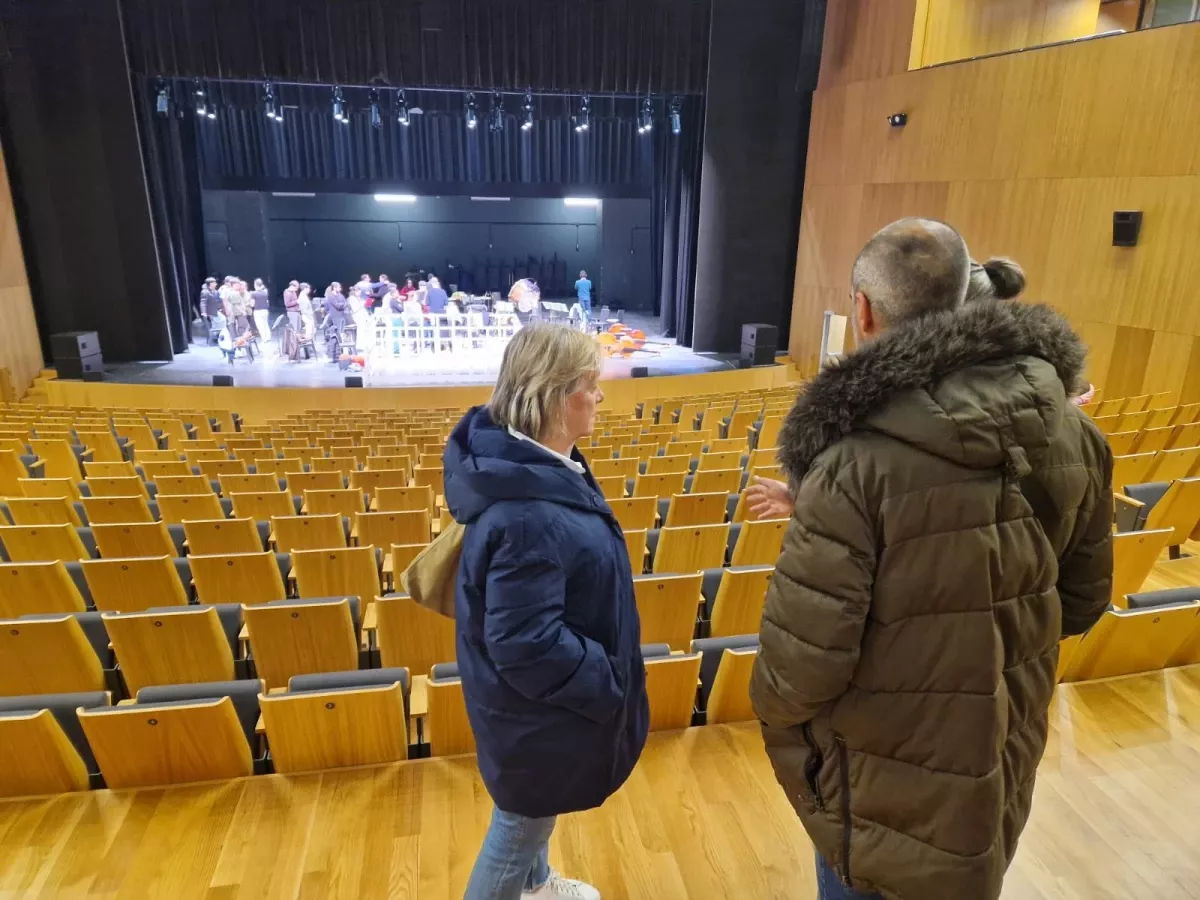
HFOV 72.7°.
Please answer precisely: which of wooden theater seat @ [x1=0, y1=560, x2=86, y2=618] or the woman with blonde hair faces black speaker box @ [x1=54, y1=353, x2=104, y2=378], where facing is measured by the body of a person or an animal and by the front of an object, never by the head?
the wooden theater seat

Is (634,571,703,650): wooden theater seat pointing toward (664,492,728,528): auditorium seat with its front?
yes

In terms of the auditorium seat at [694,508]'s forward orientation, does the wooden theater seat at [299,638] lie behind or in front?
behind

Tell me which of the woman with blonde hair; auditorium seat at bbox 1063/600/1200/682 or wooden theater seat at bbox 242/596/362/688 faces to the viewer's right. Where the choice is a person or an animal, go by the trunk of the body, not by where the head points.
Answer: the woman with blonde hair

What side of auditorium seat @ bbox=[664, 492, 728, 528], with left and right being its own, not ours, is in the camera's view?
back

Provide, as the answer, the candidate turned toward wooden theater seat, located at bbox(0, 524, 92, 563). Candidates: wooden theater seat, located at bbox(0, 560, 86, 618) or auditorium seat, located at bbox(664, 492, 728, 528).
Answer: wooden theater seat, located at bbox(0, 560, 86, 618)

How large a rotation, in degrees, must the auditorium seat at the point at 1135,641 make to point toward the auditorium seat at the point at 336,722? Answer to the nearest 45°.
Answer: approximately 90° to its left

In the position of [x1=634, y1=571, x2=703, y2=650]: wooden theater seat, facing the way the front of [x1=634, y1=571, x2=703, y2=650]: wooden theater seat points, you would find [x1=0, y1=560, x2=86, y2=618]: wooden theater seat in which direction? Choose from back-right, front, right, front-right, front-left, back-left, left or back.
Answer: left

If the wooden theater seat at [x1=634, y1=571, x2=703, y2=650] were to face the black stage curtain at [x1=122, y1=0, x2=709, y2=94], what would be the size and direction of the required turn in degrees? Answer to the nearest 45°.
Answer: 0° — it already faces it

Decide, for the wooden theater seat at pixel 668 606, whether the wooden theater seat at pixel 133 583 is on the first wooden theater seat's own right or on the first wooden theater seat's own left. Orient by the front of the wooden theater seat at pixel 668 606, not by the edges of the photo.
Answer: on the first wooden theater seat's own left

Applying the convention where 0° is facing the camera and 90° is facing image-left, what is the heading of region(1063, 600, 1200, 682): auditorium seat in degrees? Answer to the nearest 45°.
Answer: approximately 135°

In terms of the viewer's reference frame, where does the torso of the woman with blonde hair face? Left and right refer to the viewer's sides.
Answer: facing to the right of the viewer
